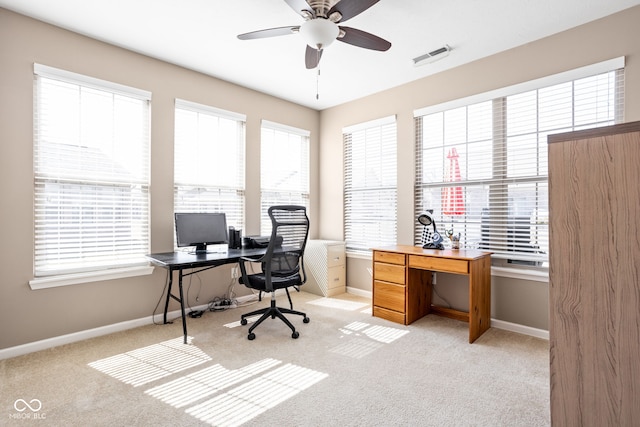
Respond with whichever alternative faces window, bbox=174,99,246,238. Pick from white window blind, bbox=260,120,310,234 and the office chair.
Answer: the office chair

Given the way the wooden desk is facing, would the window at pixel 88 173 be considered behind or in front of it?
in front

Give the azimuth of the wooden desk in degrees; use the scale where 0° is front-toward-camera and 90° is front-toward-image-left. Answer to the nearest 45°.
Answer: approximately 45°

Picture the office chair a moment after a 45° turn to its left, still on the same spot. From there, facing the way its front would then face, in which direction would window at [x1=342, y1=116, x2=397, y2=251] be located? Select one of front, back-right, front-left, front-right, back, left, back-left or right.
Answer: back-right

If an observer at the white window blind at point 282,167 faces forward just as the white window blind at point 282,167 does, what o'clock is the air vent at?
The air vent is roughly at 12 o'clock from the white window blind.

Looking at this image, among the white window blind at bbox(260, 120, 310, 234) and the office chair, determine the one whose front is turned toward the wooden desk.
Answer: the white window blind

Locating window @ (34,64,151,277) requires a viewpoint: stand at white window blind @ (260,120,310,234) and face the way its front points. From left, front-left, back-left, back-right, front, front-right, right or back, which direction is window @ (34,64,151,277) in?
right

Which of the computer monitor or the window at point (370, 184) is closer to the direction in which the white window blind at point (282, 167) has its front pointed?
the window

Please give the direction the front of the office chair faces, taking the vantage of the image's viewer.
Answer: facing away from the viewer and to the left of the viewer

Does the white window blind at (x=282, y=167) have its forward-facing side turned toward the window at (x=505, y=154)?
yes

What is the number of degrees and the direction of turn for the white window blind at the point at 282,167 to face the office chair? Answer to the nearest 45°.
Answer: approximately 45° to its right

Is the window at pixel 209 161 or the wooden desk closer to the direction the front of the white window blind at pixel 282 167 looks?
the wooden desk

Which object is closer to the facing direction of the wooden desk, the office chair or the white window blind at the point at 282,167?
the office chair
